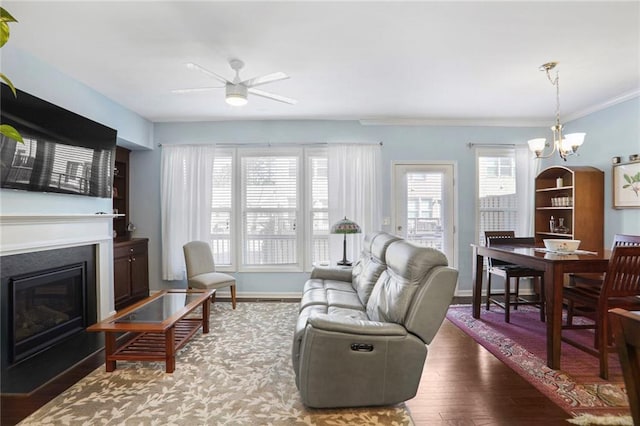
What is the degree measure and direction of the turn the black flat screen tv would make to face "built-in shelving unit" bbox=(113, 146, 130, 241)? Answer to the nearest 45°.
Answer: approximately 90° to its left

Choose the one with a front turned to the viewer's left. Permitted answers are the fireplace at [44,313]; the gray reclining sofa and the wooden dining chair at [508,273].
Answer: the gray reclining sofa

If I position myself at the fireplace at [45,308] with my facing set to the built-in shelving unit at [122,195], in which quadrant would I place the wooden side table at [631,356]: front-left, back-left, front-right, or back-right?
back-right

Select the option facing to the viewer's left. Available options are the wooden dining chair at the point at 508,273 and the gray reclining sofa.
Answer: the gray reclining sofa

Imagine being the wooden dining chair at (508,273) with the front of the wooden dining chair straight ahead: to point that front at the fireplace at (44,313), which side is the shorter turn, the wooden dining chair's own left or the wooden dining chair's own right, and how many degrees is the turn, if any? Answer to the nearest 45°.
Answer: approximately 90° to the wooden dining chair's own right

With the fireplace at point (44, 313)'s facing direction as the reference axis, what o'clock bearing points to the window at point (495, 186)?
The window is roughly at 11 o'clock from the fireplace.

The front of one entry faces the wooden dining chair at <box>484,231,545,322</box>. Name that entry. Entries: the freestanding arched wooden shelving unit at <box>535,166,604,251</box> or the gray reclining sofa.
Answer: the freestanding arched wooden shelving unit

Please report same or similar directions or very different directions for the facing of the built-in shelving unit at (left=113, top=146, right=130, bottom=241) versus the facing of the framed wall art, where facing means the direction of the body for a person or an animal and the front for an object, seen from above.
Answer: very different directions

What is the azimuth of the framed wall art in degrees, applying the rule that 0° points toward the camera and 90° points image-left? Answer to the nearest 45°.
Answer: approximately 45°
